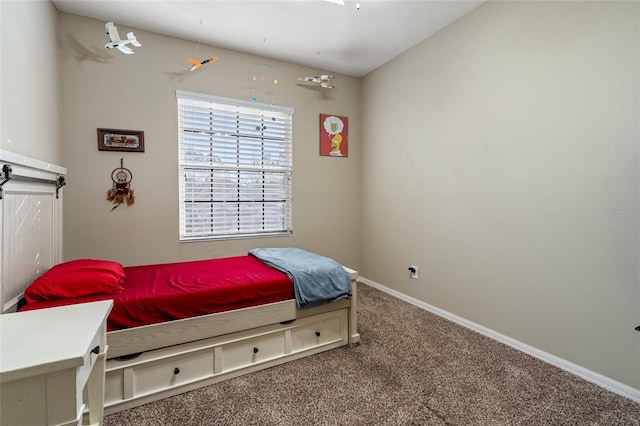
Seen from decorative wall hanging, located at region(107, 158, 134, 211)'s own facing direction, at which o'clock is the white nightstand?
The white nightstand is roughly at 12 o'clock from the decorative wall hanging.

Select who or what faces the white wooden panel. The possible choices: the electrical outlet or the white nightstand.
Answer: the electrical outlet

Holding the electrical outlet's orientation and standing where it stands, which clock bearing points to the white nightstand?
The white nightstand is roughly at 11 o'clock from the electrical outlet.

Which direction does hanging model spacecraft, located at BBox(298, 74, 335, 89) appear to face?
to the viewer's left

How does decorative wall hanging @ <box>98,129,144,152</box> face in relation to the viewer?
toward the camera

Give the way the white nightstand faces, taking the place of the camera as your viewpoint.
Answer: facing to the right of the viewer

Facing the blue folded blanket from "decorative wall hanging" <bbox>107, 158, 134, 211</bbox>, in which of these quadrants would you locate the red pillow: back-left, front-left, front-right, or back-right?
front-right

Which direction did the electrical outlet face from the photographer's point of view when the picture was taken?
facing the viewer and to the left of the viewer

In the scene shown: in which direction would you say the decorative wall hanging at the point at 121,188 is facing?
toward the camera

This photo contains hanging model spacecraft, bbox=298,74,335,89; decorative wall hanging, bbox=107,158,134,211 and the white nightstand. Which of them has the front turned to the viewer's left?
the hanging model spacecraft

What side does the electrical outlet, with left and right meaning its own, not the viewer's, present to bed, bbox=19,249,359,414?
front

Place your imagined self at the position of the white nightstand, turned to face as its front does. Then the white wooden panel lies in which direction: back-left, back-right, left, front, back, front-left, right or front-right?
left

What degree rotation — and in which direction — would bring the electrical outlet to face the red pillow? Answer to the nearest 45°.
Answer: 0° — it already faces it
